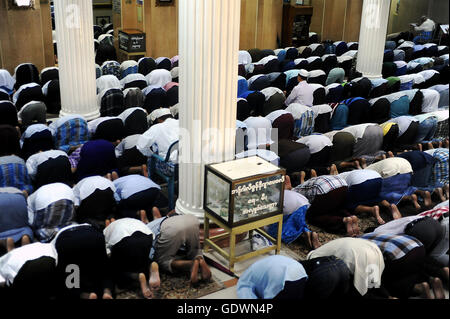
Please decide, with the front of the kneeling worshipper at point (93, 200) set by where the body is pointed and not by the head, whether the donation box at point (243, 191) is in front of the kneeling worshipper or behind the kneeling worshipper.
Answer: behind

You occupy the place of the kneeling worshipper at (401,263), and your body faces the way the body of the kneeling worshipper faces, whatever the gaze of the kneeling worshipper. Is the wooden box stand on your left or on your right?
on your left

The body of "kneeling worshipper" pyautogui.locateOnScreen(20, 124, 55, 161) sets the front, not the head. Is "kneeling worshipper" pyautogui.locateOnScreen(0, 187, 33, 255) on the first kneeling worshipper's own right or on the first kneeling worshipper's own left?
on the first kneeling worshipper's own left

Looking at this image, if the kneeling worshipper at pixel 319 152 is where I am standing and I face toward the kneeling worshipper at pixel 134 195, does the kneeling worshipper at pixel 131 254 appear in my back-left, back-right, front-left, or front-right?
front-left

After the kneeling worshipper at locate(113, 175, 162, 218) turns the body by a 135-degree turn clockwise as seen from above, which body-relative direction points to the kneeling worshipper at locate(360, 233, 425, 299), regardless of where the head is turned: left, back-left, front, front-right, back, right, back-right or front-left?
front-right

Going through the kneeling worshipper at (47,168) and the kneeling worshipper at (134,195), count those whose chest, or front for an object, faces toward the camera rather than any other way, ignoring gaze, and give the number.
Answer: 0

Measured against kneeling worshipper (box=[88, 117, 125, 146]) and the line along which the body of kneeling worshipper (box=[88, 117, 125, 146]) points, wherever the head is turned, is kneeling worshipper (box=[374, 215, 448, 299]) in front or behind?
behind

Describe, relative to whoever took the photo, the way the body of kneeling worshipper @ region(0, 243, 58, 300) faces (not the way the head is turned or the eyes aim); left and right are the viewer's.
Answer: facing away from the viewer and to the left of the viewer

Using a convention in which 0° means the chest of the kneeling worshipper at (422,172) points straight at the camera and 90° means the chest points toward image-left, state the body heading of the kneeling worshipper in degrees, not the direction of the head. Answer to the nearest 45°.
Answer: approximately 135°

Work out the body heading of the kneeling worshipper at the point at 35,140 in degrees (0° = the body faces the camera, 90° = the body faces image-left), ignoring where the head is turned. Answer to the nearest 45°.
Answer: approximately 135°

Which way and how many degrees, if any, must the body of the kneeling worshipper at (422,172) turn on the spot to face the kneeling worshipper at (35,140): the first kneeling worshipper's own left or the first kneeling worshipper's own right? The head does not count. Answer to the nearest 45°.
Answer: approximately 45° to the first kneeling worshipper's own left

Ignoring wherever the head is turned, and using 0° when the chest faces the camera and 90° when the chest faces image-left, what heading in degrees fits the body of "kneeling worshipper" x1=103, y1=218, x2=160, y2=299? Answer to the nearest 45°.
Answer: approximately 135°

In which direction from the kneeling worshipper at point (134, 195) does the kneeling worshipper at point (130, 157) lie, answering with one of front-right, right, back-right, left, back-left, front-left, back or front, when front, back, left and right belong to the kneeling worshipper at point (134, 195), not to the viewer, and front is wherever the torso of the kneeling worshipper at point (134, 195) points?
front-right

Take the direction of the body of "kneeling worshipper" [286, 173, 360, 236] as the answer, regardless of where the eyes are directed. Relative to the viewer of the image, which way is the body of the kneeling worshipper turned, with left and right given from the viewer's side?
facing away from the viewer and to the left of the viewer

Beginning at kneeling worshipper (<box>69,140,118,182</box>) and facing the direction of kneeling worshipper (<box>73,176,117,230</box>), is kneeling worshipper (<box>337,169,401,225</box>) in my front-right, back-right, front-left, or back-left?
front-left

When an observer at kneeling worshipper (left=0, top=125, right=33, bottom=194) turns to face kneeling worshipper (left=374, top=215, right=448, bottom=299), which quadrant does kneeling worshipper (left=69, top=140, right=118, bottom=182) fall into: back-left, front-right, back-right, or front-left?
front-left
